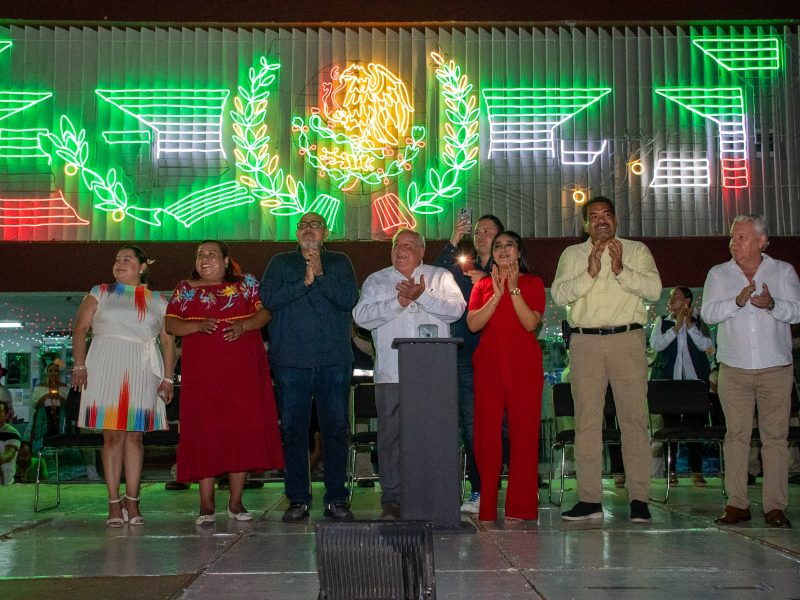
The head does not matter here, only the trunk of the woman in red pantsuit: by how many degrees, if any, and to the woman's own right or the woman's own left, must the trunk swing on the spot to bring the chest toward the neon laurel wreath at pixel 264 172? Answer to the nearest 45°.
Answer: approximately 135° to the woman's own right

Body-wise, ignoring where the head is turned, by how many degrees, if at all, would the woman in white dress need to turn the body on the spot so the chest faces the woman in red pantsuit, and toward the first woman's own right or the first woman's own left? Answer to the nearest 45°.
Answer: approximately 45° to the first woman's own left

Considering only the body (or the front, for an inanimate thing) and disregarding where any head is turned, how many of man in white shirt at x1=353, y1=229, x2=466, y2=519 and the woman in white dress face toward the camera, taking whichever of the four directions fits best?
2

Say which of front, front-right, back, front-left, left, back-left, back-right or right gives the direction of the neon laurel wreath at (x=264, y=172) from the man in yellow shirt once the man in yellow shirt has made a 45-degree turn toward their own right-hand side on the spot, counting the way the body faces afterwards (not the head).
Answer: right

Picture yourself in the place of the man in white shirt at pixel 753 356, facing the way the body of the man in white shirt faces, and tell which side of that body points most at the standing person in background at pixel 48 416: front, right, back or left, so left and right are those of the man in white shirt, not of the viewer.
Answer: right

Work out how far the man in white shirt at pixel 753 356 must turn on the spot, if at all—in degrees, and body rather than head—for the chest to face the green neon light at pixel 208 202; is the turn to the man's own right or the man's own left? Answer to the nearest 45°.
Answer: approximately 135° to the man's own right

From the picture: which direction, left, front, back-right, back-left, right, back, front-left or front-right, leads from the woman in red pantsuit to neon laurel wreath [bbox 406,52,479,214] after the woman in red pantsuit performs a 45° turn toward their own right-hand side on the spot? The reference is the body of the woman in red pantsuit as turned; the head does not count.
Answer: back-right

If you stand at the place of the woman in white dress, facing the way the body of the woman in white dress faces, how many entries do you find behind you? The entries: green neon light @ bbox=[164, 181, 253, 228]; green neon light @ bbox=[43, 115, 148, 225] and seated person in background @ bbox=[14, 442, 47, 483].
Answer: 3
